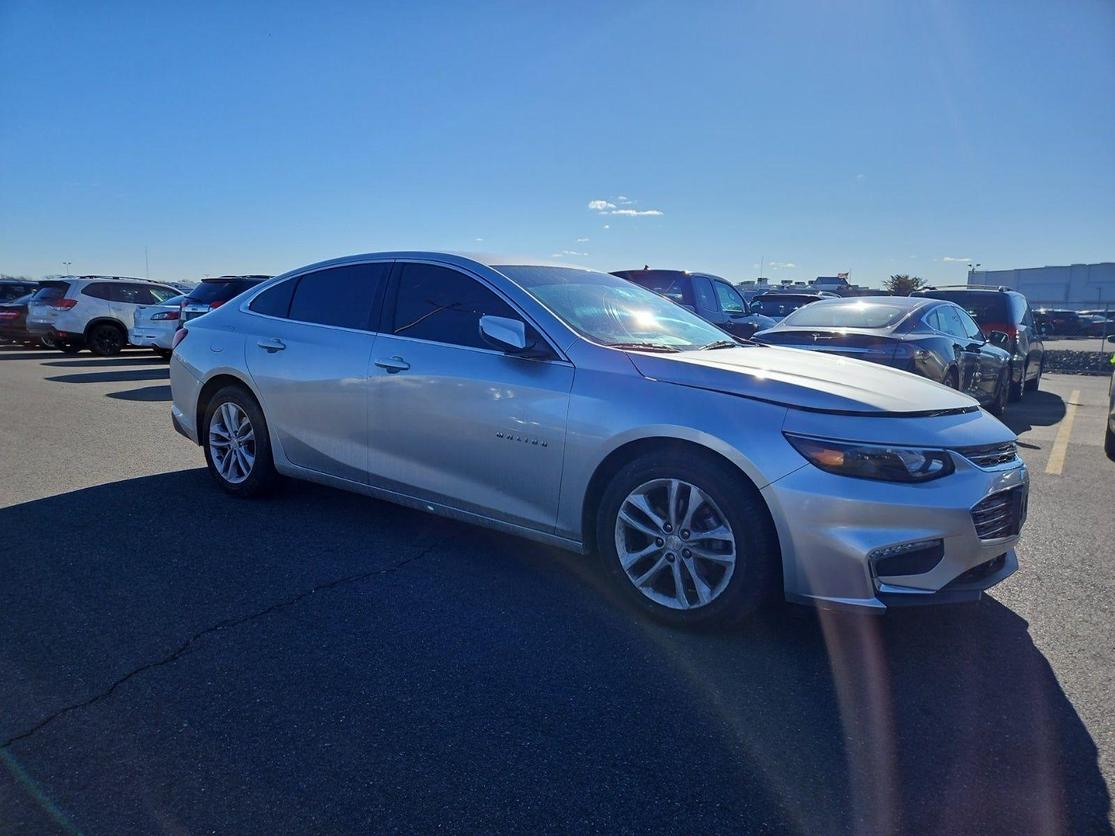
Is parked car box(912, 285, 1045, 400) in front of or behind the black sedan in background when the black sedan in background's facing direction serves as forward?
in front

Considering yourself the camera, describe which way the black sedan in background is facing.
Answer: facing away from the viewer and to the right of the viewer

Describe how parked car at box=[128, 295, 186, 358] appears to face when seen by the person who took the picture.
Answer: facing away from the viewer and to the right of the viewer

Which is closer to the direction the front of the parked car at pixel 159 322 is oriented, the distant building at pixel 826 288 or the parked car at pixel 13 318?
the distant building

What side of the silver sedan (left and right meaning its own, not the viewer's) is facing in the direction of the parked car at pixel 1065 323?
left

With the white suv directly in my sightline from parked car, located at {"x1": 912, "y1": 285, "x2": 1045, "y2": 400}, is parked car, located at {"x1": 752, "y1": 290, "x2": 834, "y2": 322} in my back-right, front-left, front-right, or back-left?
front-right

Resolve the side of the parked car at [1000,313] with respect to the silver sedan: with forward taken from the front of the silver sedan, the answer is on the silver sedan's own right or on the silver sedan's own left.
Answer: on the silver sedan's own left

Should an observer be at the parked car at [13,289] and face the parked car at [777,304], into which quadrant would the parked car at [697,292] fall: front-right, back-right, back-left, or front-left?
front-right

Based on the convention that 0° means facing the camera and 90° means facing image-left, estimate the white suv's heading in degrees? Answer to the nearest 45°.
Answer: approximately 225°

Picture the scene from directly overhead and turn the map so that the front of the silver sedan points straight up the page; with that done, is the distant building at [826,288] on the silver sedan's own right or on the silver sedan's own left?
on the silver sedan's own left

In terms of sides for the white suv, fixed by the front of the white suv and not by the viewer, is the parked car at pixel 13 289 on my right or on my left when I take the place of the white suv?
on my left

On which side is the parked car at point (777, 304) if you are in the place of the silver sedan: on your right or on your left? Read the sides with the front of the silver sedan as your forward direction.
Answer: on your left

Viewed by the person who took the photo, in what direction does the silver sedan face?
facing the viewer and to the right of the viewer

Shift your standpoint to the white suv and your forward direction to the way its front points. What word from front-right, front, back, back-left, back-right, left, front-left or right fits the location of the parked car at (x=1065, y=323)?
front-right

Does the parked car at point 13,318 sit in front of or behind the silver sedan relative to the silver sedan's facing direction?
behind
